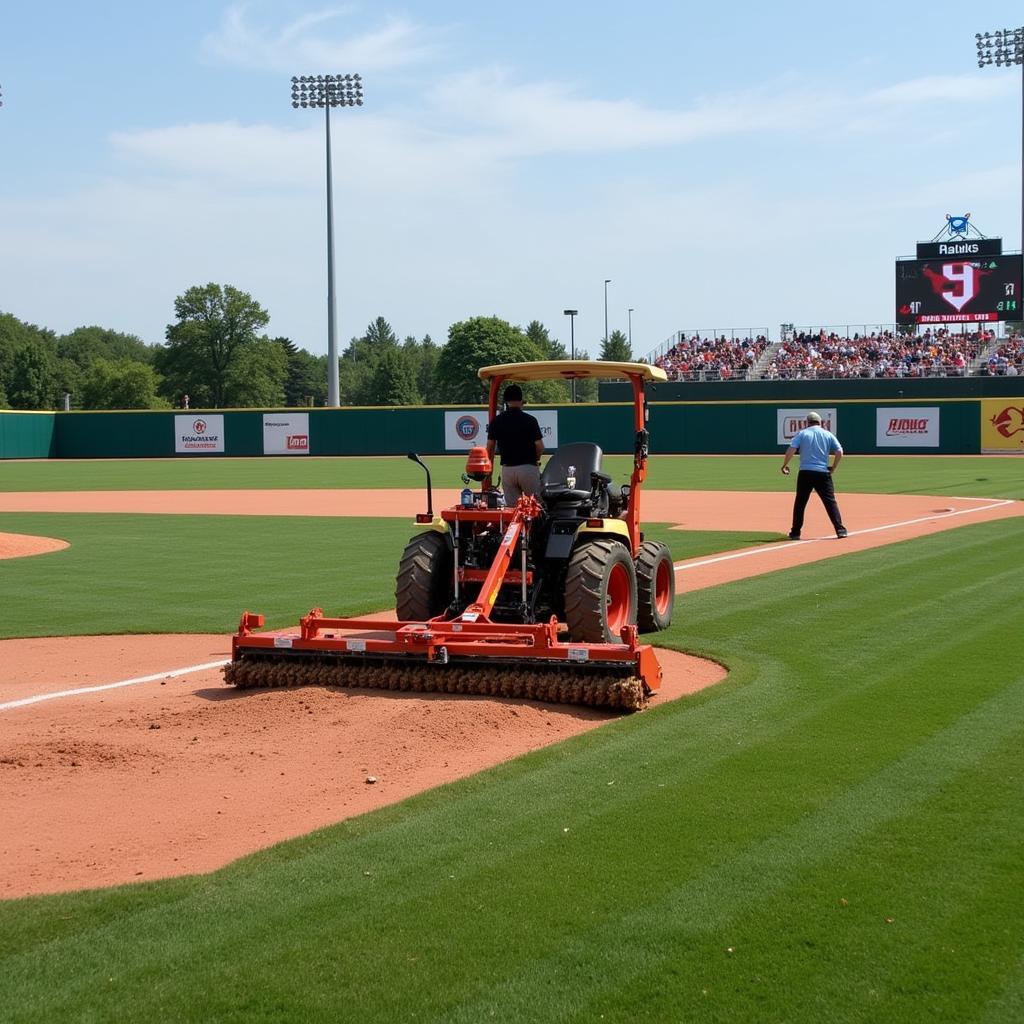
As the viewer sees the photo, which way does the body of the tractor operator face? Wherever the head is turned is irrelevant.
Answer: away from the camera

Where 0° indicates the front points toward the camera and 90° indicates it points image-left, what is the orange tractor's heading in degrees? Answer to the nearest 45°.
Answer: approximately 225°
